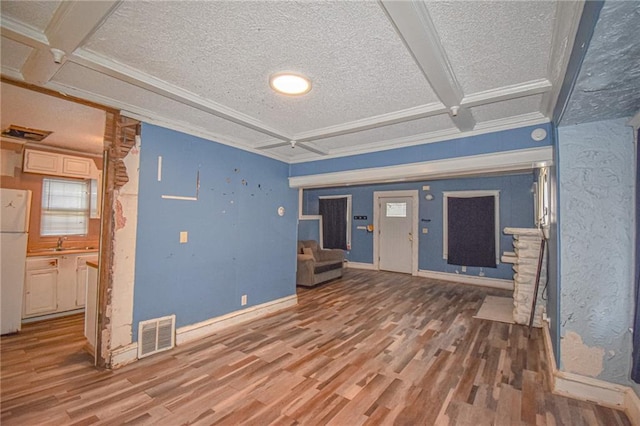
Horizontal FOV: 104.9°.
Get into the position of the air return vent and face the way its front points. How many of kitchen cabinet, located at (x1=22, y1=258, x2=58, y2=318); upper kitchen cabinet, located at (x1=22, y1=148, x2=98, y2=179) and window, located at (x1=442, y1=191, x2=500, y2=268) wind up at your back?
2

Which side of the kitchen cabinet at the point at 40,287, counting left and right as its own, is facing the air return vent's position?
front

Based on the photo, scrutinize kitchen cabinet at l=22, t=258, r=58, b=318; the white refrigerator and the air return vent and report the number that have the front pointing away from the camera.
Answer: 0

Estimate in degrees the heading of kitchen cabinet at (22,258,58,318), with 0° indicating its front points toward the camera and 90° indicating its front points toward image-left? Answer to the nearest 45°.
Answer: approximately 315°

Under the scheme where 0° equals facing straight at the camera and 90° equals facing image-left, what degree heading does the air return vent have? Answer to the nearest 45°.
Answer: approximately 315°

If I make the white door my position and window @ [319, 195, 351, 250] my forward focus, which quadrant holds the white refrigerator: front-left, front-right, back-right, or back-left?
front-left

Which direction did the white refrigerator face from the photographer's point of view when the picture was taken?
facing the viewer

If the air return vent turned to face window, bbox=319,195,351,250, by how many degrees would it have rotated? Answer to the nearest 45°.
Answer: approximately 90° to its left

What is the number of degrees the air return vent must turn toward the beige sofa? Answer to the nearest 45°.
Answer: approximately 90° to its left

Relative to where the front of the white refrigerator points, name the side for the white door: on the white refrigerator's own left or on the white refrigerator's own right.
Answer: on the white refrigerator's own left

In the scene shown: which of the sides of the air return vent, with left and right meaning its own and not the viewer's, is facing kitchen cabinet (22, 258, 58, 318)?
back

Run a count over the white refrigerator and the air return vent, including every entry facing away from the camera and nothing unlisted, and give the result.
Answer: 0
